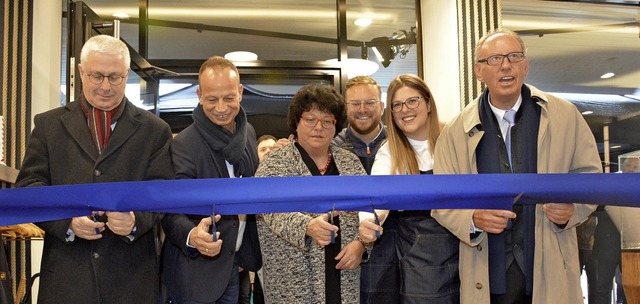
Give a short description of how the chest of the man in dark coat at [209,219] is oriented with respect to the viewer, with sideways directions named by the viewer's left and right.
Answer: facing the viewer and to the right of the viewer

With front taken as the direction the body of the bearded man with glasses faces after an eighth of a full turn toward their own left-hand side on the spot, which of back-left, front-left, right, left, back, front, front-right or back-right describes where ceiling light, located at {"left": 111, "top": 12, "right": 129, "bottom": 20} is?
back

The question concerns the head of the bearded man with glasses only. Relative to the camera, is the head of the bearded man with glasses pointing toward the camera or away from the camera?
toward the camera

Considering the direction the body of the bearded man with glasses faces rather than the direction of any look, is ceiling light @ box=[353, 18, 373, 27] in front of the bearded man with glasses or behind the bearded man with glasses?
behind

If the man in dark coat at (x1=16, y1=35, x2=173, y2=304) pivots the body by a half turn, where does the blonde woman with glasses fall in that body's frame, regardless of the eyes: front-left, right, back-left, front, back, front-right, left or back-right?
right

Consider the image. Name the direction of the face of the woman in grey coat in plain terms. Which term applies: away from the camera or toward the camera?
toward the camera

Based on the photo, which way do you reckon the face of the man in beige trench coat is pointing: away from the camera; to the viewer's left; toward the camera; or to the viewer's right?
toward the camera

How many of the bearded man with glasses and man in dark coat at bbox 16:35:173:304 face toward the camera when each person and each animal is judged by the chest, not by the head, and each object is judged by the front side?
2

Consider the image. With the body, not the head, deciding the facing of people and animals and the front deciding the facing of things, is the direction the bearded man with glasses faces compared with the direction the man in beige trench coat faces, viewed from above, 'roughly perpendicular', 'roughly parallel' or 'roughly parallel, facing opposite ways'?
roughly parallel

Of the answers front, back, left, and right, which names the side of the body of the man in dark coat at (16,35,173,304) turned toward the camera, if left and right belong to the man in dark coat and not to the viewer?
front

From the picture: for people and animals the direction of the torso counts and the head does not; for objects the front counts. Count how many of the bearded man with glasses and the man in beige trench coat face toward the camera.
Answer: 2

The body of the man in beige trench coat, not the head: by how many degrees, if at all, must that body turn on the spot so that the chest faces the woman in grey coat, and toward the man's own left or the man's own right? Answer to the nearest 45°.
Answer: approximately 90° to the man's own right

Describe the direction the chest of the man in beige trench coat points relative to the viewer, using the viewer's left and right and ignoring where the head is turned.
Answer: facing the viewer

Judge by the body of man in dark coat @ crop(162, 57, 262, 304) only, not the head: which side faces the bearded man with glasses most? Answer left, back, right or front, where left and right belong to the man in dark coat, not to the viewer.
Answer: left

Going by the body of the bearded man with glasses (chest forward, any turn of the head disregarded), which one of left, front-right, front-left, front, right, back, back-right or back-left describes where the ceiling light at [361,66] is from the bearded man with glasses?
back

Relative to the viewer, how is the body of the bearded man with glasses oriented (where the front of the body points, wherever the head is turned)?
toward the camera

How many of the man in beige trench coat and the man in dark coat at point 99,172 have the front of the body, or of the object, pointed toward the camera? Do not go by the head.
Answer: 2

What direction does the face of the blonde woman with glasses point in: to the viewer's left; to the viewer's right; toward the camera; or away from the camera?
toward the camera

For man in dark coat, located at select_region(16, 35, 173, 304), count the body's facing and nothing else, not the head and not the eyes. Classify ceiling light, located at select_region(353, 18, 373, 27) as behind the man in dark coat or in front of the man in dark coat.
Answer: behind

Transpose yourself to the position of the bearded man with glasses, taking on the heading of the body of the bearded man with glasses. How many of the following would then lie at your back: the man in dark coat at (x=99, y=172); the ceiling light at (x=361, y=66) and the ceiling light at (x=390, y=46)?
2
